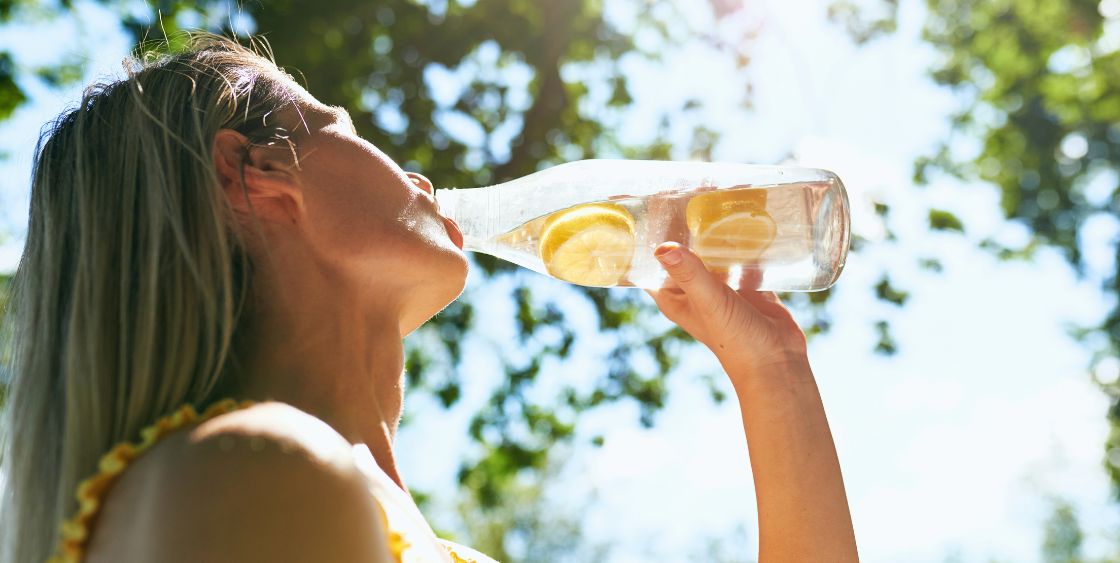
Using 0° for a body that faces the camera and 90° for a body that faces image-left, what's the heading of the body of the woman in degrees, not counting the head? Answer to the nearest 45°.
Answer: approximately 270°

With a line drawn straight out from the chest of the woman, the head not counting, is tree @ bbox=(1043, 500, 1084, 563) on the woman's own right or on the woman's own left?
on the woman's own left

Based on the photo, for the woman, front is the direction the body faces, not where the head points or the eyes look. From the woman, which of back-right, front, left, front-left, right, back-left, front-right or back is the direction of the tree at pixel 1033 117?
front-left
